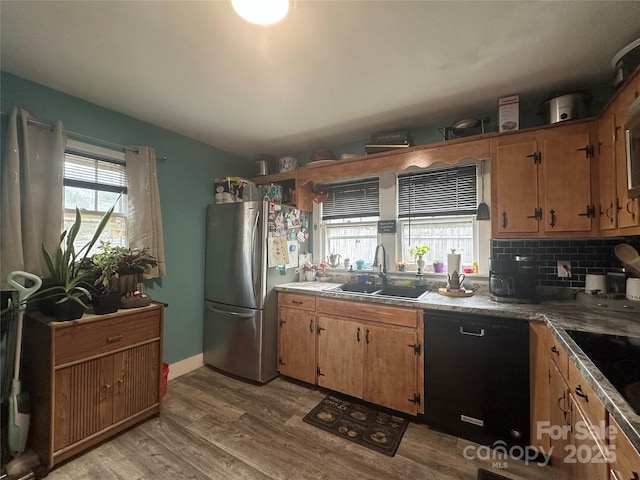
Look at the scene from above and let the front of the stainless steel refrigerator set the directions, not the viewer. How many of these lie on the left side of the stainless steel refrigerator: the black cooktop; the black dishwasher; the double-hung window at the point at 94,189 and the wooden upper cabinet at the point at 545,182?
3

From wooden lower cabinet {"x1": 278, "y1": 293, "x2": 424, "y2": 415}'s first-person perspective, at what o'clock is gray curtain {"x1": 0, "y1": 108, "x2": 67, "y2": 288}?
The gray curtain is roughly at 1 o'clock from the wooden lower cabinet.

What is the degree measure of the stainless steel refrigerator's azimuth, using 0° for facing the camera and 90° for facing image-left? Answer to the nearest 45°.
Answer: approximately 45°

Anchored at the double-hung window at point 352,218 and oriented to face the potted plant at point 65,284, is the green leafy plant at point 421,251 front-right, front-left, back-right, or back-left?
back-left

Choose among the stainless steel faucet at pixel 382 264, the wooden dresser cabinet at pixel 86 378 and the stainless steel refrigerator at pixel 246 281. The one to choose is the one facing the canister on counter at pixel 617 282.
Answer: the wooden dresser cabinet

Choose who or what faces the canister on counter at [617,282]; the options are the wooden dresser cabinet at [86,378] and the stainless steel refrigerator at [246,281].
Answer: the wooden dresser cabinet

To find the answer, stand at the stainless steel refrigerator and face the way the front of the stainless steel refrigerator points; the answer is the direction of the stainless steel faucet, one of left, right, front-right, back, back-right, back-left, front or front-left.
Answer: back-left

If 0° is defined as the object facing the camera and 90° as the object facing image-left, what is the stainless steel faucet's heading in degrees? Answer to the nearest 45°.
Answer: approximately 45°
